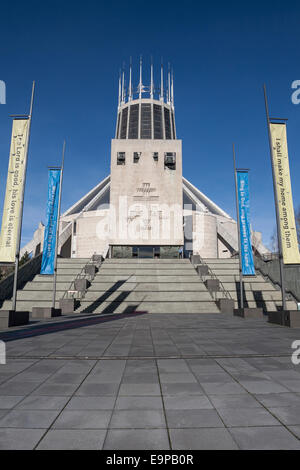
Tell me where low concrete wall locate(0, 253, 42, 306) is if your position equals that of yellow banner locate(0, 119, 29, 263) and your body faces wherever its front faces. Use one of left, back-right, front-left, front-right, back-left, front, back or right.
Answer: back

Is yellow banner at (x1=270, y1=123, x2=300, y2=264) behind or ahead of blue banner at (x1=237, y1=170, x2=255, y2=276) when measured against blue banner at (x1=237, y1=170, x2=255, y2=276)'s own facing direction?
ahead

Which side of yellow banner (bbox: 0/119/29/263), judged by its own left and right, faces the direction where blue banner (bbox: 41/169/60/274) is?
back

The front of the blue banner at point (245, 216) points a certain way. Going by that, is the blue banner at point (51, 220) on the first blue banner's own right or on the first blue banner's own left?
on the first blue banner's own right

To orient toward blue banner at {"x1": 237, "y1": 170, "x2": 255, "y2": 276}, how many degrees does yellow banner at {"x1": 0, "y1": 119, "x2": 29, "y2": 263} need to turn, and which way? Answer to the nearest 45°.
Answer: approximately 90° to its left

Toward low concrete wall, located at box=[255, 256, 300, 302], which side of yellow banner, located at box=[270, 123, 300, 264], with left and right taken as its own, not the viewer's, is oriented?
back

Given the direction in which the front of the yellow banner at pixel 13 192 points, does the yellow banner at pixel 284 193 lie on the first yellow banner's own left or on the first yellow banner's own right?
on the first yellow banner's own left

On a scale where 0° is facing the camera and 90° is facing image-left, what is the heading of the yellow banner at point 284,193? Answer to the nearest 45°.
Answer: approximately 0°

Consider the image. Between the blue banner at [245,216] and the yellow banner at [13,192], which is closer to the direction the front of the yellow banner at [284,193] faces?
the yellow banner

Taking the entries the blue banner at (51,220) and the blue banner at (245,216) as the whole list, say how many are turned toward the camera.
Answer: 2
